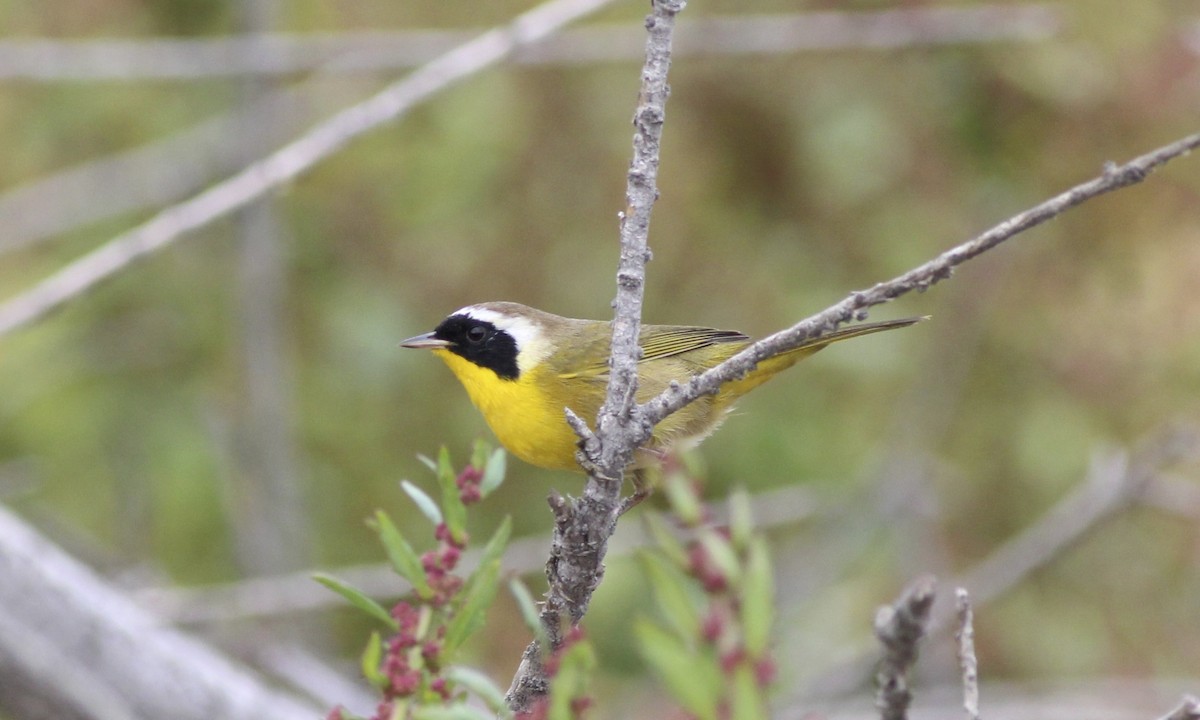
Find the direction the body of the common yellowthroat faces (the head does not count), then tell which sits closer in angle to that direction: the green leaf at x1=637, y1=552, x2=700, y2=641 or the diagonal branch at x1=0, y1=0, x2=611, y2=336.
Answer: the diagonal branch

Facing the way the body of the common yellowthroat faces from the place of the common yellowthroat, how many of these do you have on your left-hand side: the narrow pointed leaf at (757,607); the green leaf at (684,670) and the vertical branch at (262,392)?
2

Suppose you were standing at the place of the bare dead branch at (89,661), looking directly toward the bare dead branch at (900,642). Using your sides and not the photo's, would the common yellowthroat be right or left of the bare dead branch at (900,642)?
left

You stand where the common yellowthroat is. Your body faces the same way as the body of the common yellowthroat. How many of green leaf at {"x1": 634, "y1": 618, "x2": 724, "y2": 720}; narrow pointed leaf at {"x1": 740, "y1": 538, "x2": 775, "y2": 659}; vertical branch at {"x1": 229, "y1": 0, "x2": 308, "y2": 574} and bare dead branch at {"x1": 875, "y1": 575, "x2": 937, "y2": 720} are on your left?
3

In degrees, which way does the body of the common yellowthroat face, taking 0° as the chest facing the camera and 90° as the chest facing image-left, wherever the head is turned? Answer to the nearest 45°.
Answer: approximately 90°

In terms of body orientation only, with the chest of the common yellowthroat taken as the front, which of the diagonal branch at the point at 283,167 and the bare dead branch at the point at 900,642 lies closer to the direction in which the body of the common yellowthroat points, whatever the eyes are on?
the diagonal branch

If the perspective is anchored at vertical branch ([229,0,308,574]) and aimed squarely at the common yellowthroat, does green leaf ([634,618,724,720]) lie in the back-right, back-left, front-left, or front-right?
front-right
